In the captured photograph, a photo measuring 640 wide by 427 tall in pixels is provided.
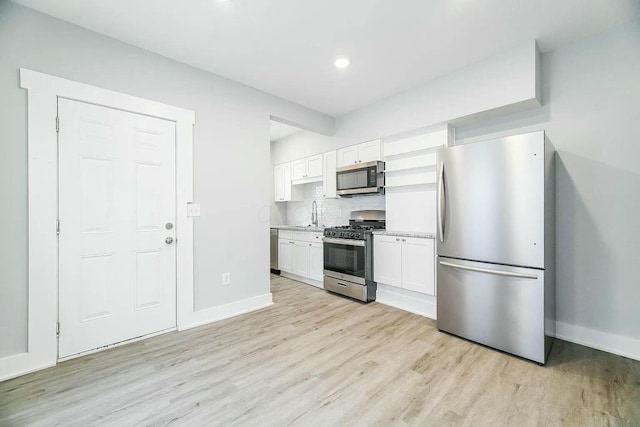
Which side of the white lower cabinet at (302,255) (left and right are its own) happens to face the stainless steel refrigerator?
left

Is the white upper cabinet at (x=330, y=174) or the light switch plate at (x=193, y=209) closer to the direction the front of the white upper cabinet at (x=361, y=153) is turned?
the light switch plate

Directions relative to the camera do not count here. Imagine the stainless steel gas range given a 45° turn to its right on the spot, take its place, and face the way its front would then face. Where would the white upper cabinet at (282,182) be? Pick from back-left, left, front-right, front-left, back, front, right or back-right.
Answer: front-right

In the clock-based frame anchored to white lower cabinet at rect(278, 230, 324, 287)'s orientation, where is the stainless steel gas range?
The stainless steel gas range is roughly at 9 o'clock from the white lower cabinet.

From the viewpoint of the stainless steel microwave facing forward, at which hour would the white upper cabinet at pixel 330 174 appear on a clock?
The white upper cabinet is roughly at 3 o'clock from the stainless steel microwave.

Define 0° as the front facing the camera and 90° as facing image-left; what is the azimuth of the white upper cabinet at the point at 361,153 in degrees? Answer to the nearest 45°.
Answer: approximately 45°

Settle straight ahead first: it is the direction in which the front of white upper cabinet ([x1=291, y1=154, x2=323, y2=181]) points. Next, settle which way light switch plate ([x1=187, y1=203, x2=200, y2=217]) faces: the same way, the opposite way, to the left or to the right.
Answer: to the left

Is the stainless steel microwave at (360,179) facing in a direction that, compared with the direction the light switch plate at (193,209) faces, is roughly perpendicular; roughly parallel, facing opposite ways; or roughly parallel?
roughly perpendicular
